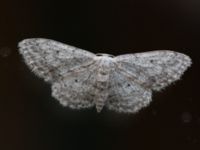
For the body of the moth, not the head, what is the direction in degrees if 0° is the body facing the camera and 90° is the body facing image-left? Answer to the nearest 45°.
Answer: approximately 180°
